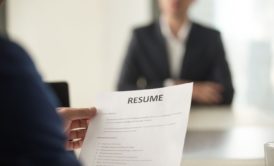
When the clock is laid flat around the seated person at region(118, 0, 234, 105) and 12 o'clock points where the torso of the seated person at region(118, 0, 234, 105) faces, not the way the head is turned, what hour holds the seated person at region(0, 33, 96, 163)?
the seated person at region(0, 33, 96, 163) is roughly at 12 o'clock from the seated person at region(118, 0, 234, 105).

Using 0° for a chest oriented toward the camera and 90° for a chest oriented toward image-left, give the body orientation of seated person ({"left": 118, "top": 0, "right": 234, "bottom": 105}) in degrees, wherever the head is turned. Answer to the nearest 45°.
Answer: approximately 0°
